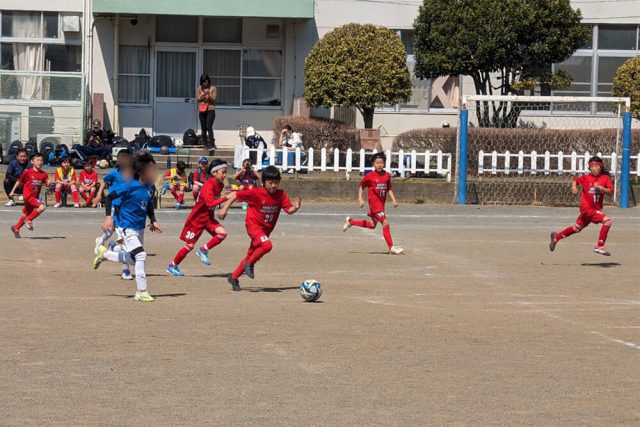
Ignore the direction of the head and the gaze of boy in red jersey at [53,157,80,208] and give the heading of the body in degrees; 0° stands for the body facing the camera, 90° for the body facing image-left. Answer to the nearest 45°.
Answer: approximately 0°

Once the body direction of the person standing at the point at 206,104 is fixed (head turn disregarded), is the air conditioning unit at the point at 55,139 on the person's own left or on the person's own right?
on the person's own right

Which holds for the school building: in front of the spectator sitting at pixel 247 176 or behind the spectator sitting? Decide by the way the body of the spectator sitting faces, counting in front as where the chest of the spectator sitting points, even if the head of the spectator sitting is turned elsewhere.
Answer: behind

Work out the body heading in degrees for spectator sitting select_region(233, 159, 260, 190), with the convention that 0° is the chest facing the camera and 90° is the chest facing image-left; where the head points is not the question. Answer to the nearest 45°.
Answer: approximately 0°

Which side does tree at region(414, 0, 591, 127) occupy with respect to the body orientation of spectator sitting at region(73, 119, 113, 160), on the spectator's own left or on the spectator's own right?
on the spectator's own left
